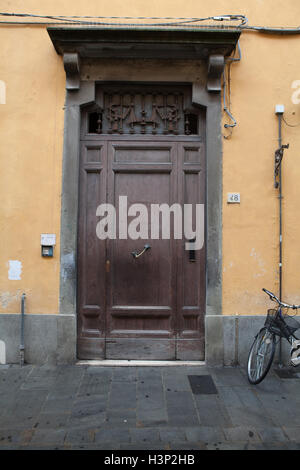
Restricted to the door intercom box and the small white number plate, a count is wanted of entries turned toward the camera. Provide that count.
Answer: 2

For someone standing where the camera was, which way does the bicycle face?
facing the viewer and to the left of the viewer

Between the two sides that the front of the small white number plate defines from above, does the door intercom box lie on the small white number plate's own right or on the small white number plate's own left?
on the small white number plate's own right

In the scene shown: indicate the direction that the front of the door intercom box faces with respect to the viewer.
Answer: facing the viewer

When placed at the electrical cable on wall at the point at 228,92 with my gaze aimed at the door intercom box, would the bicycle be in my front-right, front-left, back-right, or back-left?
back-left

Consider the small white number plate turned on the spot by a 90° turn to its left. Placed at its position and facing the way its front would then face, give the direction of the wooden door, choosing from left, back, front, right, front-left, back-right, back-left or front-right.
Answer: back

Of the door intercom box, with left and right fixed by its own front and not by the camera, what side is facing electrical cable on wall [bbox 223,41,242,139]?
left

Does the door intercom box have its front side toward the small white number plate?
no

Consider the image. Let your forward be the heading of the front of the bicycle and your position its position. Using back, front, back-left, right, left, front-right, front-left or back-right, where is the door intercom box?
front-right

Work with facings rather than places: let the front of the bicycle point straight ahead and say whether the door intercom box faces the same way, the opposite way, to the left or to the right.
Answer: to the left
